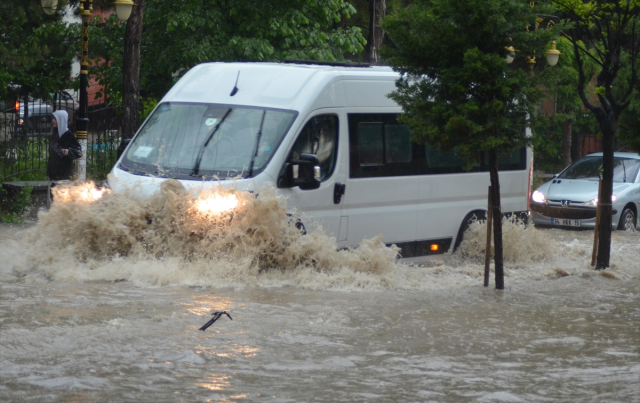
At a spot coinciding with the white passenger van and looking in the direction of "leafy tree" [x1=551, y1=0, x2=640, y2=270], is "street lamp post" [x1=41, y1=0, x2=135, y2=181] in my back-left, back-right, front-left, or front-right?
back-left

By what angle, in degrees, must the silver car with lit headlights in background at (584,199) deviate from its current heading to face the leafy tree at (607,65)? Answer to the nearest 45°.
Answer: approximately 45° to its left

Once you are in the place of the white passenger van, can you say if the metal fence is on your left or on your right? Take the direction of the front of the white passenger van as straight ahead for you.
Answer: on your right

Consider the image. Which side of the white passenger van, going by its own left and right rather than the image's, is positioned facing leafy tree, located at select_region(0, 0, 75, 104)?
right

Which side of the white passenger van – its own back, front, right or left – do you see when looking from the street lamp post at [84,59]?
right

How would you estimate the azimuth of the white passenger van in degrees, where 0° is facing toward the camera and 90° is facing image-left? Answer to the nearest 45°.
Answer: approximately 45°

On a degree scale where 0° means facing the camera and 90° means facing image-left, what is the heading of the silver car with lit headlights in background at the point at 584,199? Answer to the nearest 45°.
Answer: approximately 45°

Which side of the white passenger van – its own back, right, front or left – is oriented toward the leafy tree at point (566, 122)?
back
